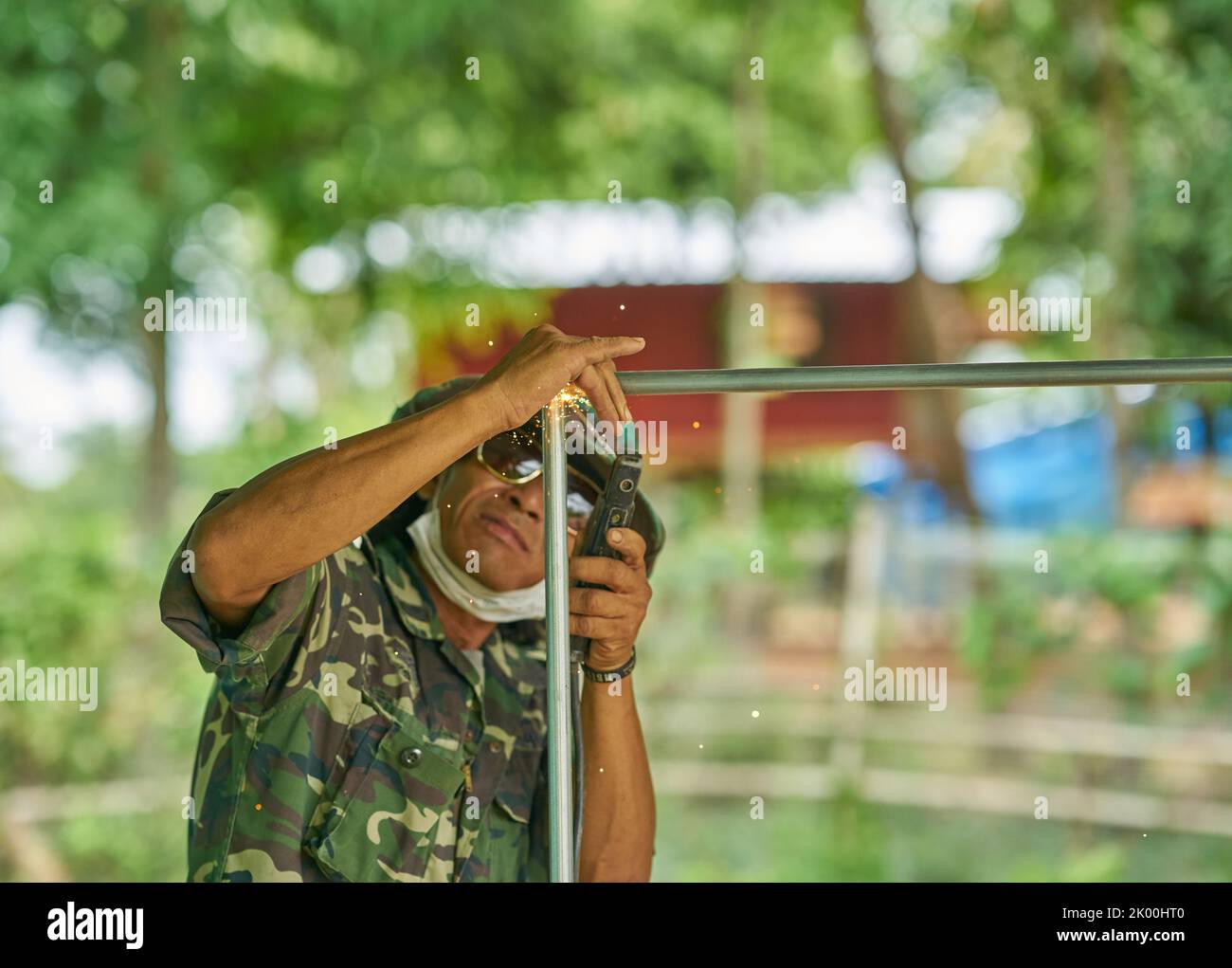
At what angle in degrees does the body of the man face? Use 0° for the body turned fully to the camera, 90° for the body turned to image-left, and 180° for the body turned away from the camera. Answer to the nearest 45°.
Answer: approximately 315°

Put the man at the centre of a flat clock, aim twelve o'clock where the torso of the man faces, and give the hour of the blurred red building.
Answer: The blurred red building is roughly at 8 o'clock from the man.
